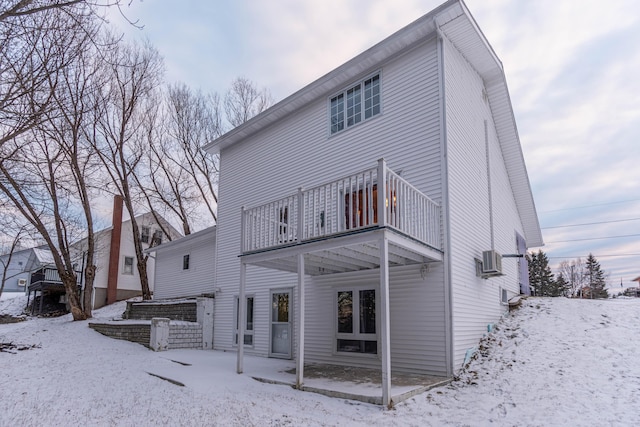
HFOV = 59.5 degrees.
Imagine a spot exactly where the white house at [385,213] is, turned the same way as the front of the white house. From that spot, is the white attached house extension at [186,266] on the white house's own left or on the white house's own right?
on the white house's own right

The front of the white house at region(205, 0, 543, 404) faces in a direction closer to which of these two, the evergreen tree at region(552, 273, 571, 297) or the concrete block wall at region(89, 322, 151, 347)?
the concrete block wall

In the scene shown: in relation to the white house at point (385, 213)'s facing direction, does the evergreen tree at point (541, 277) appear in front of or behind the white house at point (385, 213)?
behind
